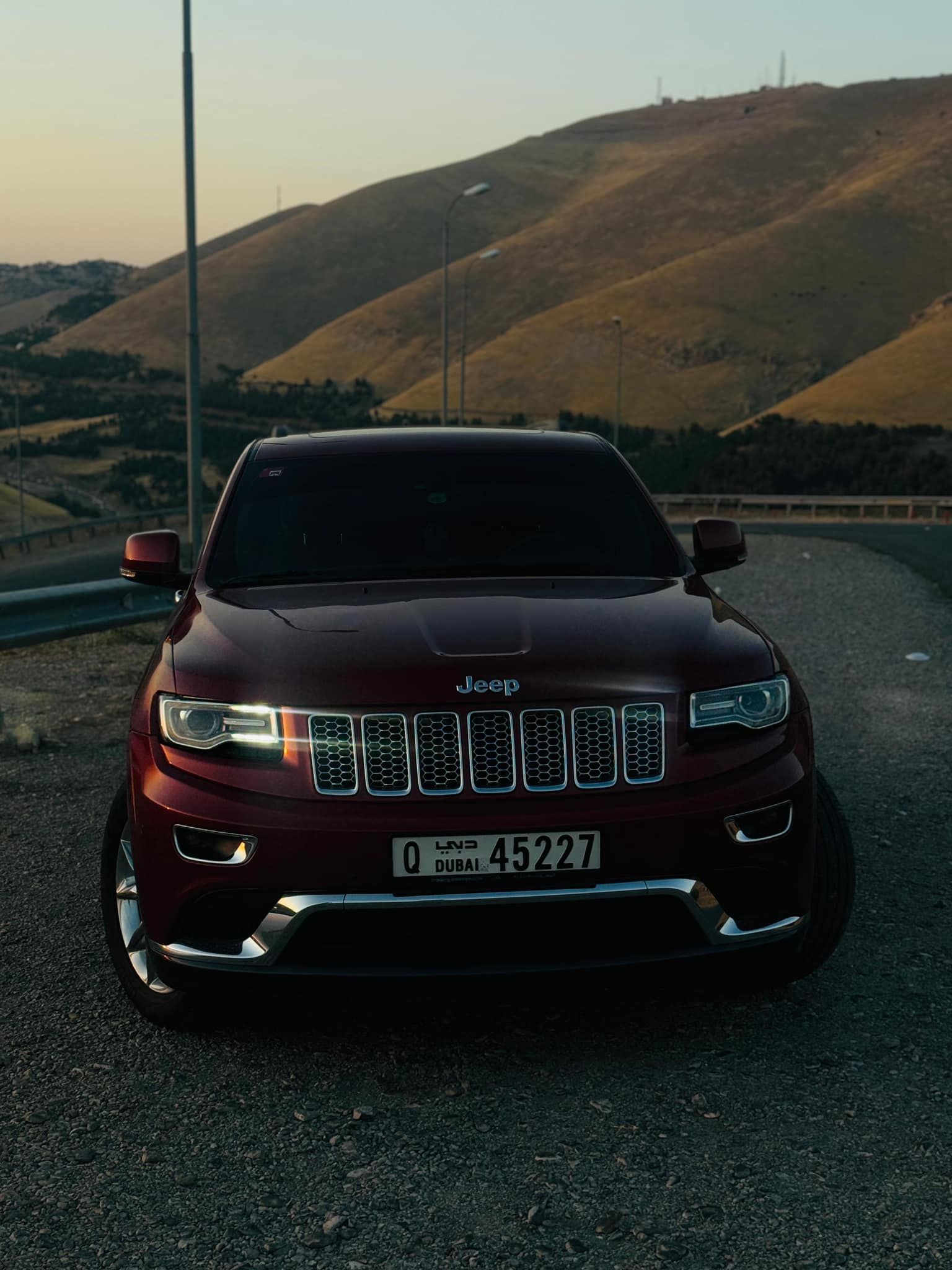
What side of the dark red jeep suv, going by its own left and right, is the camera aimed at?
front

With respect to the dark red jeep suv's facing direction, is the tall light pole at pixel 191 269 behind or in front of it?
behind

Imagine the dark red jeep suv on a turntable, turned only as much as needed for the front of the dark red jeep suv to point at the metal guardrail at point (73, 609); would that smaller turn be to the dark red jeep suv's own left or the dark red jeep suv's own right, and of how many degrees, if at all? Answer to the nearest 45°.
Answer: approximately 135° to the dark red jeep suv's own right

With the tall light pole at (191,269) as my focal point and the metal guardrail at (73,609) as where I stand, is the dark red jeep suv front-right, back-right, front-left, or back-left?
back-right
